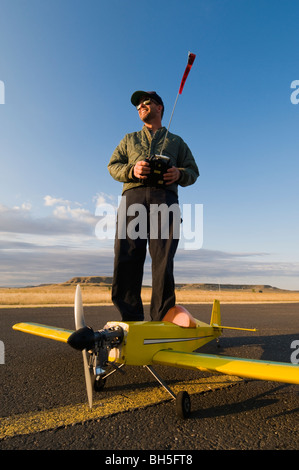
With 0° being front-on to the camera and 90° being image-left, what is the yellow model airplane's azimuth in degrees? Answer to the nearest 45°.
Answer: approximately 45°

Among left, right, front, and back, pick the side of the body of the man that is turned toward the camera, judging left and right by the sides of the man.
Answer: front

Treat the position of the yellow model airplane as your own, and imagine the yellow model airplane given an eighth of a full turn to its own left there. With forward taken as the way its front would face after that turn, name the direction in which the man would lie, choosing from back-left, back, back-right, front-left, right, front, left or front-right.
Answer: back
